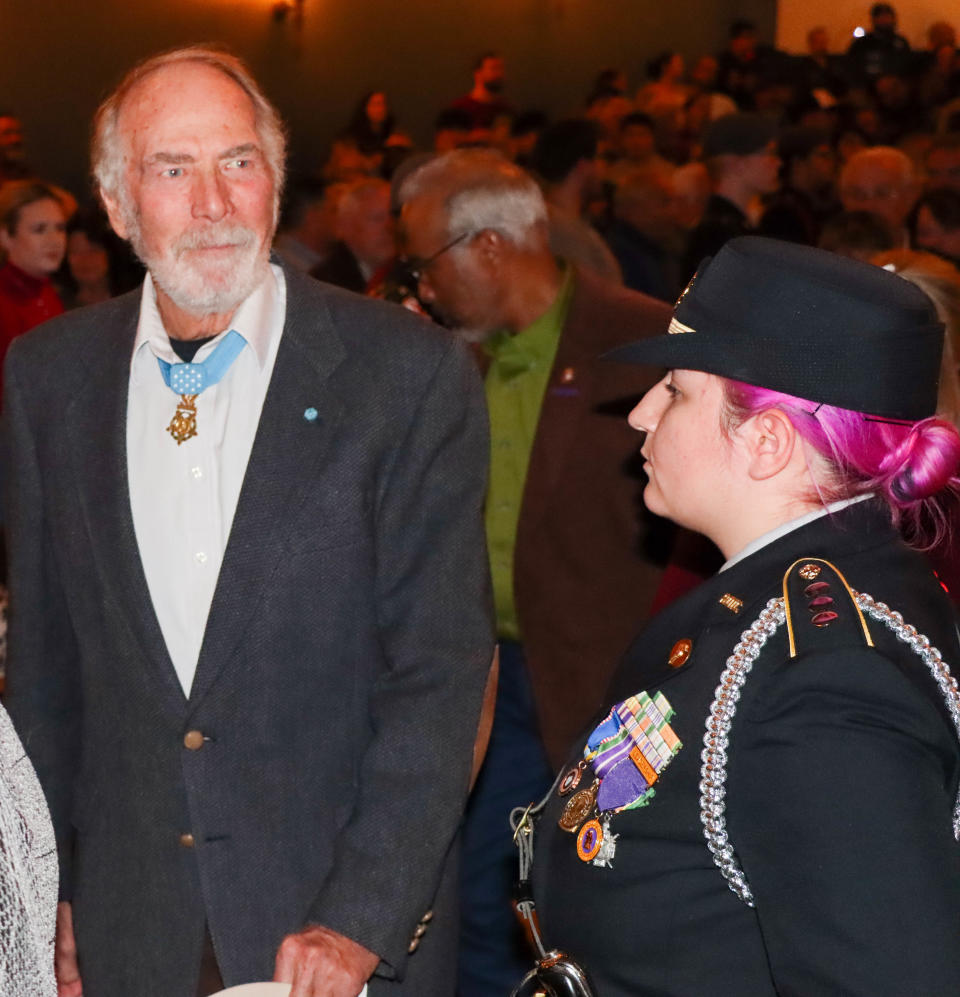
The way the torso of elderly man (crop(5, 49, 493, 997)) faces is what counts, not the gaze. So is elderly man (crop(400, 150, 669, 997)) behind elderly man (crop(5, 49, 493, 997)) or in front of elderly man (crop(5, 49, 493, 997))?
behind

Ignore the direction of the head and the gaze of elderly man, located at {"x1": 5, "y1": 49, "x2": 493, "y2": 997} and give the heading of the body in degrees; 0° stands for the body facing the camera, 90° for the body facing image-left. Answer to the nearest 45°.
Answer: approximately 0°

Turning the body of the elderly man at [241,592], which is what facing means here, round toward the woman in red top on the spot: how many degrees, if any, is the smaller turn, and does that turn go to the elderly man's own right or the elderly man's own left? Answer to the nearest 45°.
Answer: approximately 180°

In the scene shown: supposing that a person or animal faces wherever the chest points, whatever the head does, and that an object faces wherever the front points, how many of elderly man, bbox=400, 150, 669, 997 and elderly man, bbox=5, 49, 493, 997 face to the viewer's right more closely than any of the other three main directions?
0

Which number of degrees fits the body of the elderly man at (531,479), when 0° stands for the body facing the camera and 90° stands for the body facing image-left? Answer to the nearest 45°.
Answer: approximately 45°

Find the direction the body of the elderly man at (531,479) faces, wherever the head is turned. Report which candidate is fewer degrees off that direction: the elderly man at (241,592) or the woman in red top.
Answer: the elderly man

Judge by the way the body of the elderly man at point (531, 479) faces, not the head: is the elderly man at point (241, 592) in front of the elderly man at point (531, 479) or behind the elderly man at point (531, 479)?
in front

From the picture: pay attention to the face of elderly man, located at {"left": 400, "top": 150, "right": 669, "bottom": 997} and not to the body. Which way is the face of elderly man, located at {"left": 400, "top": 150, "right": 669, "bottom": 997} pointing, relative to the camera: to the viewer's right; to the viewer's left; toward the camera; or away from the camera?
to the viewer's left
